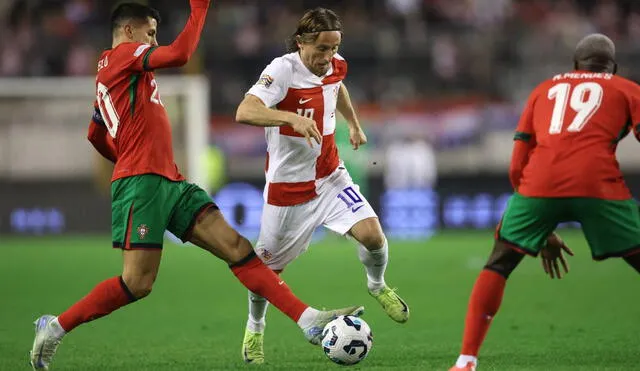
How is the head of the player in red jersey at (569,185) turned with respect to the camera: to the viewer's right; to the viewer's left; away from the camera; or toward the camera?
away from the camera

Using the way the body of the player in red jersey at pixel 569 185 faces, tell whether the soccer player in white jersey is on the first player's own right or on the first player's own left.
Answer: on the first player's own left

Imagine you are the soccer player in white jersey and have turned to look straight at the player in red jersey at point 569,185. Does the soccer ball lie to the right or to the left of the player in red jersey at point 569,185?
right

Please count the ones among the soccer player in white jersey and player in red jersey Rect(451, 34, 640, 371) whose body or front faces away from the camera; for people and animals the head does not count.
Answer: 1

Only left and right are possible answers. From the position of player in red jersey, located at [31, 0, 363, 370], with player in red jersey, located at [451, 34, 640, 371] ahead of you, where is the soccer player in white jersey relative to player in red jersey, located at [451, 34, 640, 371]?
left

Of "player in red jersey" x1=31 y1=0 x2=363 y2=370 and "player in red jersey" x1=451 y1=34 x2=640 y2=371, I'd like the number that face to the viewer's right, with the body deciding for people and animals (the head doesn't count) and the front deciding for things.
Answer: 1

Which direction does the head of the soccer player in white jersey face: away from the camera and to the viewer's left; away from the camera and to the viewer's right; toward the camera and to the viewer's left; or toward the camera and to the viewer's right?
toward the camera and to the viewer's right

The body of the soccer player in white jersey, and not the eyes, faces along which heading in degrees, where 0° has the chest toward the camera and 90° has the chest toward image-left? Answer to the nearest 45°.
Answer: approximately 315°

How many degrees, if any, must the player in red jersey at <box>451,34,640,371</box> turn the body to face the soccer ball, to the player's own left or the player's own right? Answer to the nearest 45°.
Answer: approximately 90° to the player's own left

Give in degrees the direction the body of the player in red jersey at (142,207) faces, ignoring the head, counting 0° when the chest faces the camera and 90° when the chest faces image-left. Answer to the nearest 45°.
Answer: approximately 270°

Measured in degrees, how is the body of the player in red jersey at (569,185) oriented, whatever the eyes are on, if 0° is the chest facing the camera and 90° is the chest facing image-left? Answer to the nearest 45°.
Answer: approximately 180°

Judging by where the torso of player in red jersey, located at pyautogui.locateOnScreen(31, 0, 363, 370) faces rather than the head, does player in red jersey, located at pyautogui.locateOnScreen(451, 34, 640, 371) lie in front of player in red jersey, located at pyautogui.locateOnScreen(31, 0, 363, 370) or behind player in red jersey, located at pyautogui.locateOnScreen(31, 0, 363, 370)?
in front

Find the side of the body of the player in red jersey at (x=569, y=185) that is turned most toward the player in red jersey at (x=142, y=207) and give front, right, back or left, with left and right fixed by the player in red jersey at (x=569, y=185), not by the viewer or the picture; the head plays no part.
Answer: left
